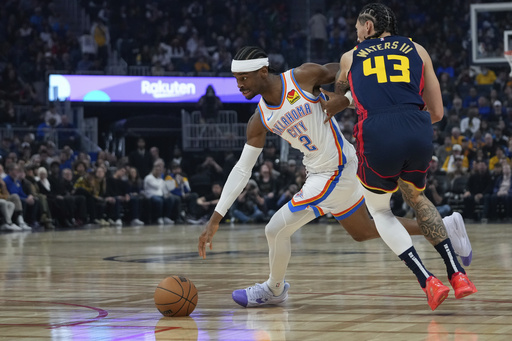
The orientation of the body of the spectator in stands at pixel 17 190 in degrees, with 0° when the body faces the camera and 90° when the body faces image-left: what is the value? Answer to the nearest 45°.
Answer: approximately 315°

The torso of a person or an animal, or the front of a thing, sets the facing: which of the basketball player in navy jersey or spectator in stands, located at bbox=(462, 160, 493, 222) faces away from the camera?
the basketball player in navy jersey

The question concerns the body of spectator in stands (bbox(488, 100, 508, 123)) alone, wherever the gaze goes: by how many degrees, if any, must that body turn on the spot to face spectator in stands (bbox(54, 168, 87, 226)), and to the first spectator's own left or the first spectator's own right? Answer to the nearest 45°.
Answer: approximately 45° to the first spectator's own right

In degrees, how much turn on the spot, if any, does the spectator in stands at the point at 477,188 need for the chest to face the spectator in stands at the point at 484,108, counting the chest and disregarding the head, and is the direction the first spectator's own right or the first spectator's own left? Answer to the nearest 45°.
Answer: approximately 135° to the first spectator's own right

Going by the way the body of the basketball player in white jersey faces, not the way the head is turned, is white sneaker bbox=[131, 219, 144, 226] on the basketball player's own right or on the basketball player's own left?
on the basketball player's own right

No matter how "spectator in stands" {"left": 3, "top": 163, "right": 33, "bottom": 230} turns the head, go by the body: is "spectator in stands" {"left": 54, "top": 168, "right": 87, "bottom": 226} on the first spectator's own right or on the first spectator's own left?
on the first spectator's own left

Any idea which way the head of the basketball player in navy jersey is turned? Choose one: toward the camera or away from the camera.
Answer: away from the camera

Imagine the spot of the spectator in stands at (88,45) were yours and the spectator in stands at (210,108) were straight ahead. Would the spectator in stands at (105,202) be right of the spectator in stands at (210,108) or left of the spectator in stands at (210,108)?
right

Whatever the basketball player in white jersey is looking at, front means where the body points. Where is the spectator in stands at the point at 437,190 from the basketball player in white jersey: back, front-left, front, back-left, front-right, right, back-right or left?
back-right

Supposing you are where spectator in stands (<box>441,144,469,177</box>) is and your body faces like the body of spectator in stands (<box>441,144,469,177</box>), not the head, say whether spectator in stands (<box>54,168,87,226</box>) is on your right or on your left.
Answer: on your right

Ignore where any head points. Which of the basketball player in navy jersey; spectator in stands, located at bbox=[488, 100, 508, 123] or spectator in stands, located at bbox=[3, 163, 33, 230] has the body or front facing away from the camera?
the basketball player in navy jersey

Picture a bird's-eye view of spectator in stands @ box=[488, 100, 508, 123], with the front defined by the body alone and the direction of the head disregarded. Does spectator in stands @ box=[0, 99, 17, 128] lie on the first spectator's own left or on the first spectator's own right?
on the first spectator's own right

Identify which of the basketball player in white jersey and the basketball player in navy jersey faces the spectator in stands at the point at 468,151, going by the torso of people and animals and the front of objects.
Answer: the basketball player in navy jersey

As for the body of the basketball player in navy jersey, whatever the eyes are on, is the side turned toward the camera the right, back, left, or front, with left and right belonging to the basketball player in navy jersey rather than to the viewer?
back

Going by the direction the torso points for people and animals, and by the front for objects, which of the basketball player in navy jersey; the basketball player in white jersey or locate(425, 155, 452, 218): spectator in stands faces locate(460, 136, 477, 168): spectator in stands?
the basketball player in navy jersey

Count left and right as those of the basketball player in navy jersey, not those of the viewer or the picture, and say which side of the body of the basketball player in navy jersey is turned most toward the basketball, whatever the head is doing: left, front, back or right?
left
